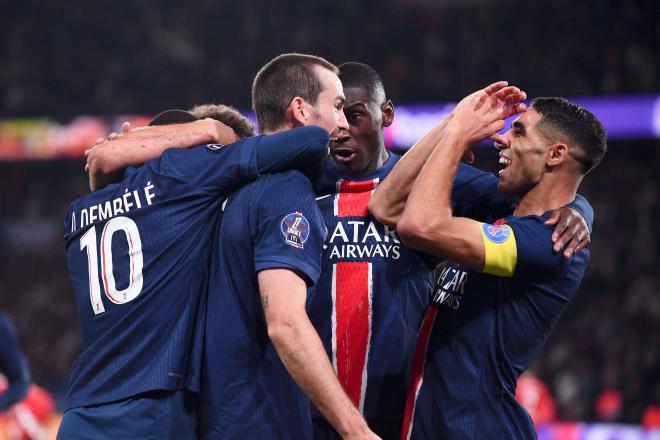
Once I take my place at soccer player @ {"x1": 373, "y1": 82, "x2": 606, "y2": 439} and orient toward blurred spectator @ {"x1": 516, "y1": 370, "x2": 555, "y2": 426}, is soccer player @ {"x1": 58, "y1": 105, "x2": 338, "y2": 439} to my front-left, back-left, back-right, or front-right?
back-left

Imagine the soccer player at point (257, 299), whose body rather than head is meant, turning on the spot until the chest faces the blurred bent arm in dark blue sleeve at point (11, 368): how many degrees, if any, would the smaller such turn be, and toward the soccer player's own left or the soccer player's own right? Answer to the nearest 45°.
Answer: approximately 90° to the soccer player's own left

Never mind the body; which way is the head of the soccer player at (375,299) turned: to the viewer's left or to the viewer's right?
to the viewer's left

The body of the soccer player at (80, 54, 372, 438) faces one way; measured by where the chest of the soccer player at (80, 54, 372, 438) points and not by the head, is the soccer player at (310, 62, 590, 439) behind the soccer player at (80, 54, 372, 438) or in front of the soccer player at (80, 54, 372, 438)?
in front

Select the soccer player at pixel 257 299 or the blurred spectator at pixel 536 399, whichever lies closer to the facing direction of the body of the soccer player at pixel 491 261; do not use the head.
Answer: the soccer player

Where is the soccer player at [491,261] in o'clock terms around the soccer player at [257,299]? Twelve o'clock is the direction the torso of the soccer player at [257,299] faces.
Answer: the soccer player at [491,261] is roughly at 1 o'clock from the soccer player at [257,299].

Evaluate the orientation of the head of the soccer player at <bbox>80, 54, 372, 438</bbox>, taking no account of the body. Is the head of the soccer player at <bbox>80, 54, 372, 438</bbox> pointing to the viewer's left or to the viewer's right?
to the viewer's right

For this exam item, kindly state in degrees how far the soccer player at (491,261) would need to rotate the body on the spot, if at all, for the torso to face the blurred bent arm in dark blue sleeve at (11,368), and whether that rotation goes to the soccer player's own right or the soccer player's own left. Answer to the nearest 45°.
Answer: approximately 45° to the soccer player's own right

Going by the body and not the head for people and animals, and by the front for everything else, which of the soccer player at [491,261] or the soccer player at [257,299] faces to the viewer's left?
the soccer player at [491,261]

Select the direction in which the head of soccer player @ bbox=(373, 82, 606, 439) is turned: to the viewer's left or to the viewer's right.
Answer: to the viewer's left

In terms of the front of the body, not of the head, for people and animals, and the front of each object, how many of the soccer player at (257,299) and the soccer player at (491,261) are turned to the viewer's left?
1

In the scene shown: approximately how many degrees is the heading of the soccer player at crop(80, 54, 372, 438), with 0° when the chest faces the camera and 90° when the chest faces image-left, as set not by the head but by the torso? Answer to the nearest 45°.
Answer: approximately 225°

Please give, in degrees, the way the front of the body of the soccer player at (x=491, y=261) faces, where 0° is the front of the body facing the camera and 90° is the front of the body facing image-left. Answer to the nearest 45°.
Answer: approximately 90°

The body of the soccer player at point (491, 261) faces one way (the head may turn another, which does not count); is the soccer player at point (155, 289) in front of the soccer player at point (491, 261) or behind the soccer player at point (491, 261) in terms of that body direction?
in front
